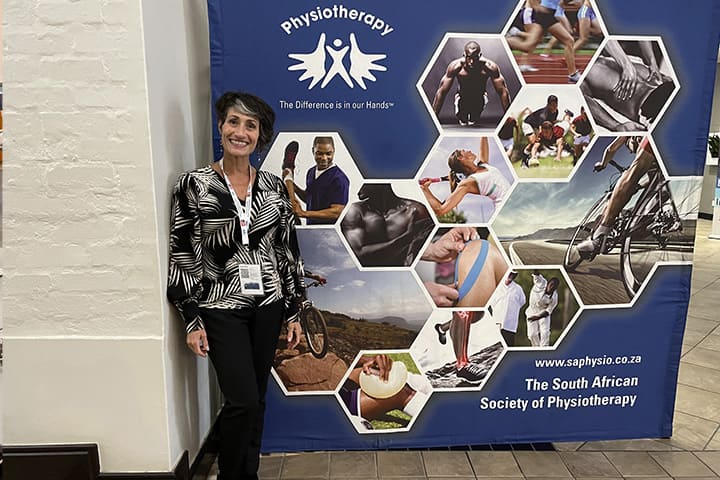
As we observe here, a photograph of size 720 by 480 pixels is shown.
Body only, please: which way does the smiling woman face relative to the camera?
toward the camera

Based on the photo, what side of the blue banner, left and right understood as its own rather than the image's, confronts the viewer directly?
front

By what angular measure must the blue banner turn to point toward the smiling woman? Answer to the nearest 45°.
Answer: approximately 45° to its right

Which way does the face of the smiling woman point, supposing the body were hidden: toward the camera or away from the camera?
toward the camera

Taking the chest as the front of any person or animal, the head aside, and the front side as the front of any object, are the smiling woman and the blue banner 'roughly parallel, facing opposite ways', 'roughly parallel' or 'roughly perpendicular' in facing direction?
roughly parallel

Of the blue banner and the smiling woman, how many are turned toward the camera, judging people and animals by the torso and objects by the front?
2
